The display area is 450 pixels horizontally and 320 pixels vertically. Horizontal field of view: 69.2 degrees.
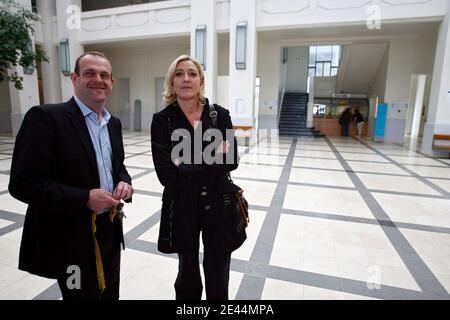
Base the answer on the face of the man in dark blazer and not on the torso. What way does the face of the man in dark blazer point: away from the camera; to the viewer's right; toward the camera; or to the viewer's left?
toward the camera

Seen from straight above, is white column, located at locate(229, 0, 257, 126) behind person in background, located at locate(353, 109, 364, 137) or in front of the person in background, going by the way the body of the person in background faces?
behind

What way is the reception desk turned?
toward the camera

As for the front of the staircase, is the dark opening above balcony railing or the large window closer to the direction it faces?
the dark opening above balcony railing

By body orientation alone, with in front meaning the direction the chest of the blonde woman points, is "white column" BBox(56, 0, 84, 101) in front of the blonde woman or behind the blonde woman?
behind

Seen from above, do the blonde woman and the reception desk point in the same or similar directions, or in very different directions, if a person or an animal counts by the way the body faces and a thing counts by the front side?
same or similar directions

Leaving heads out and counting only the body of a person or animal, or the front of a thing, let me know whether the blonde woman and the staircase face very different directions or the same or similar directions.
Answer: same or similar directions

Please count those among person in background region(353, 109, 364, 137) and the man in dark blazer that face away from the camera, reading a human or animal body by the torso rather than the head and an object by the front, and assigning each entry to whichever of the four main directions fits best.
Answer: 1

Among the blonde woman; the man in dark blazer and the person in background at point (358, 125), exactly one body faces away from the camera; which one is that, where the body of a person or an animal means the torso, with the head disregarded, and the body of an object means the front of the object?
the person in background

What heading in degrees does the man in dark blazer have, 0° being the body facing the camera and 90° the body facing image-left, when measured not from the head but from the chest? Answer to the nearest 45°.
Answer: approximately 315°

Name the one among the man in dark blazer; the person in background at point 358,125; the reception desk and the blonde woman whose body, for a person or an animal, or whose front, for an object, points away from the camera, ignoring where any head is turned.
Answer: the person in background

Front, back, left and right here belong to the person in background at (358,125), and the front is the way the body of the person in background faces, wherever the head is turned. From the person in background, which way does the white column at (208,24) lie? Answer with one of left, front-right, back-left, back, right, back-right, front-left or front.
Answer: back-left

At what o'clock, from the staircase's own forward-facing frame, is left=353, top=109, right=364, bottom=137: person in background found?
The person in background is roughly at 9 o'clock from the staircase.

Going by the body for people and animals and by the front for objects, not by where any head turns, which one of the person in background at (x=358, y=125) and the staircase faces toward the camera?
the staircase

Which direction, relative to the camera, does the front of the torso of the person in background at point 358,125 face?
away from the camera

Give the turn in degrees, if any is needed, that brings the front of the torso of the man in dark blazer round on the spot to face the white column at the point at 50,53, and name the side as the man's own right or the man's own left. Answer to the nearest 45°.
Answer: approximately 135° to the man's own left

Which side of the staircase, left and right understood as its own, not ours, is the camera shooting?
front

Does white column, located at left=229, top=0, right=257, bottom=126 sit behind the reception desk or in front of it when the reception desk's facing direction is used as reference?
in front

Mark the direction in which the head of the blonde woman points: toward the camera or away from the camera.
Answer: toward the camera

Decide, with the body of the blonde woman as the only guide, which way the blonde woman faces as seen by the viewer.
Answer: toward the camera

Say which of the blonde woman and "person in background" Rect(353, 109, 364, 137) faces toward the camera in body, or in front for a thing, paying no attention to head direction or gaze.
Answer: the blonde woman
